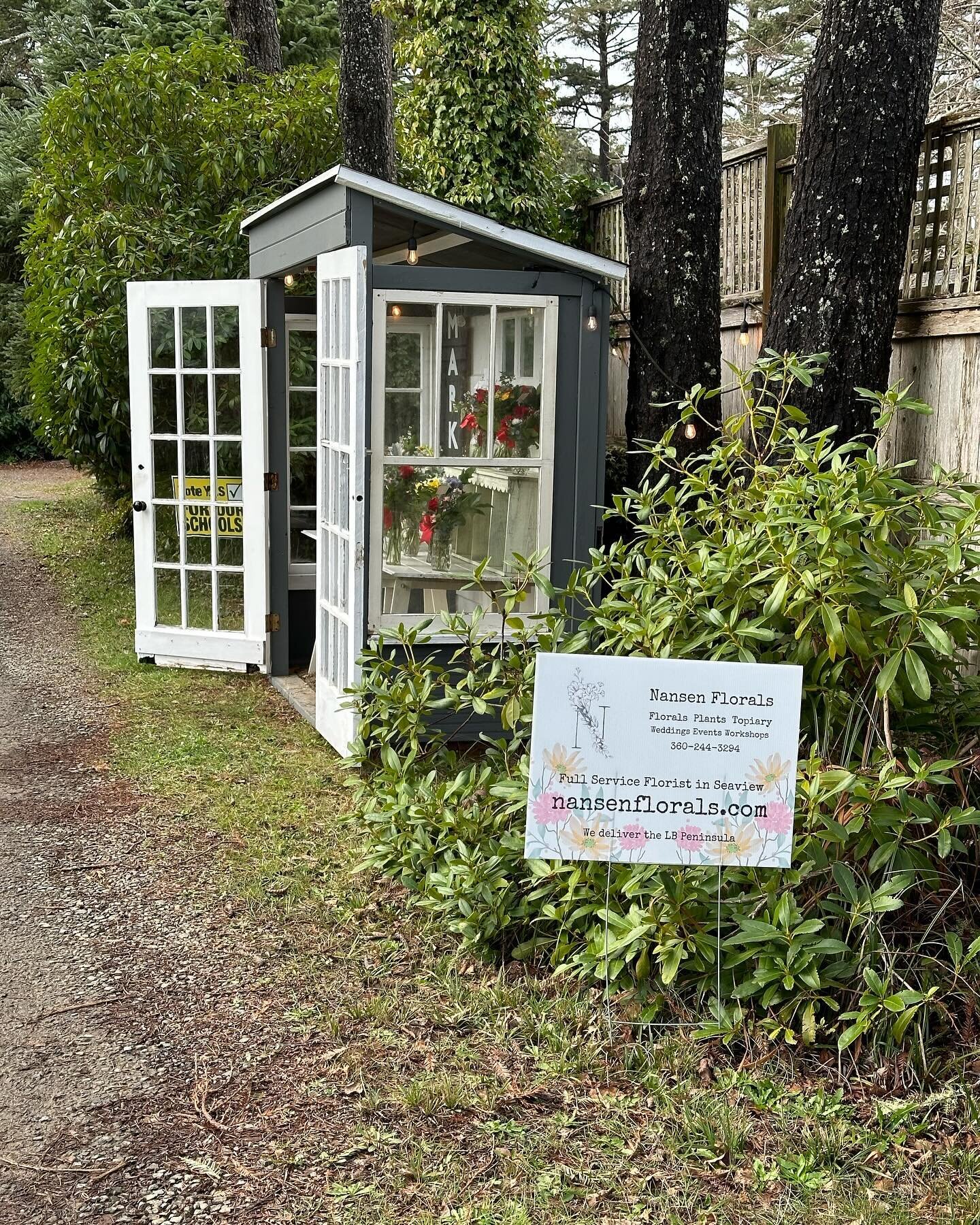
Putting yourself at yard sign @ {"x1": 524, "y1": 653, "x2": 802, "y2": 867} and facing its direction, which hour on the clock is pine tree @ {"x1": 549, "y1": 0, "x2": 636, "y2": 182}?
The pine tree is roughly at 6 o'clock from the yard sign.

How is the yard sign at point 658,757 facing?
toward the camera

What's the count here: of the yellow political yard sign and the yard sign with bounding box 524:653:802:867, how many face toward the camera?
2

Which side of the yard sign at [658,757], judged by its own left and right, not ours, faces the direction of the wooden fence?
back

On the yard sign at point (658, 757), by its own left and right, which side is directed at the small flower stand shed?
back

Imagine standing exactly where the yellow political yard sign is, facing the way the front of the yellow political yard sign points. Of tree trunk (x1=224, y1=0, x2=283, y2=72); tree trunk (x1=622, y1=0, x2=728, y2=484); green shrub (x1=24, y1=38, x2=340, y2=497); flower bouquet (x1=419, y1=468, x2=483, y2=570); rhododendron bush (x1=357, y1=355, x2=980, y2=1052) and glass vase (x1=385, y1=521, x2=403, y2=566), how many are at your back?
2

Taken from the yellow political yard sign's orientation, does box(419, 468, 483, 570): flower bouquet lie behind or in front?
in front

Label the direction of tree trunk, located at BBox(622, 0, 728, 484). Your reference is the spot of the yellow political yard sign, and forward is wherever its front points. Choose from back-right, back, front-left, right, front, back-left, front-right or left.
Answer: front-left

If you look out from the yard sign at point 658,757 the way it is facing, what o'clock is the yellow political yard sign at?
The yellow political yard sign is roughly at 5 o'clock from the yard sign.

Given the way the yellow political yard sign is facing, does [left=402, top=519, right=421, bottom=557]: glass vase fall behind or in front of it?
in front

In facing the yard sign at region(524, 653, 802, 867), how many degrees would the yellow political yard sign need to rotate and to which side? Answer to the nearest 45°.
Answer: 0° — it already faces it

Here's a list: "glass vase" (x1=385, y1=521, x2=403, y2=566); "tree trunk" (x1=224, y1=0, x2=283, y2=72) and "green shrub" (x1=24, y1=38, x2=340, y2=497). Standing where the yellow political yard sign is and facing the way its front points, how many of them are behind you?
2

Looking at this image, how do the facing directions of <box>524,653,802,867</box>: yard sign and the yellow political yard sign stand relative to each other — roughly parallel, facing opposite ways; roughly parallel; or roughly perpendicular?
roughly parallel
